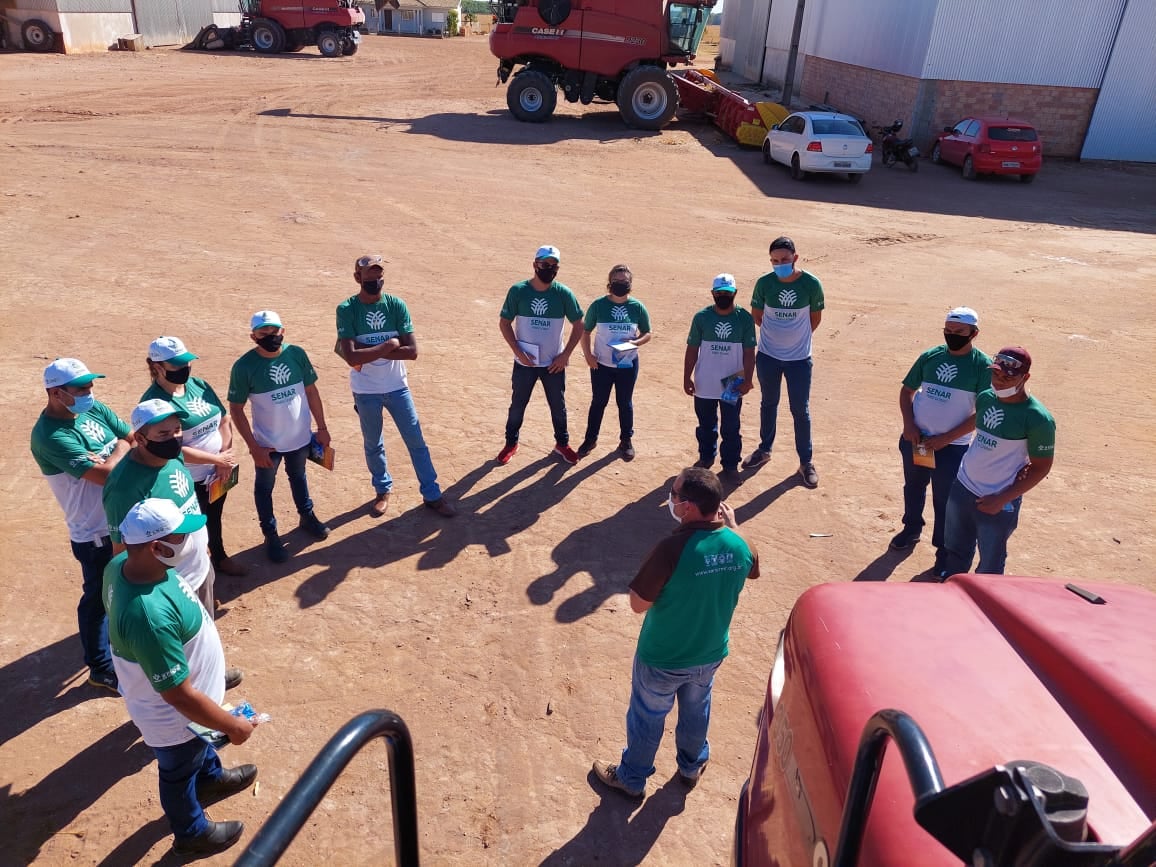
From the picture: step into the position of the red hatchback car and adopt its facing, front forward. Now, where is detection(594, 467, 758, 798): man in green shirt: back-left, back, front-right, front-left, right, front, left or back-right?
back-left

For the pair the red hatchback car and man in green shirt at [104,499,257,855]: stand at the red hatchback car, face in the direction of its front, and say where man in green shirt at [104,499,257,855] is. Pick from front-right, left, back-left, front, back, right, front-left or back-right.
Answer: back-left

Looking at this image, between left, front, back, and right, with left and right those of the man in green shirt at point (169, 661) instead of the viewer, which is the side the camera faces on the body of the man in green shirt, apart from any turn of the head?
right

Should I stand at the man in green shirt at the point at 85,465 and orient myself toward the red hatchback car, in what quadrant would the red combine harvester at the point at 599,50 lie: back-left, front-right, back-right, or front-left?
front-left

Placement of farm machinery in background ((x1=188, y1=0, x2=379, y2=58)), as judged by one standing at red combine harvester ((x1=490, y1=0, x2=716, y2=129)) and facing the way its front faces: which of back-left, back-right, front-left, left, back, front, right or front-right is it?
back-left

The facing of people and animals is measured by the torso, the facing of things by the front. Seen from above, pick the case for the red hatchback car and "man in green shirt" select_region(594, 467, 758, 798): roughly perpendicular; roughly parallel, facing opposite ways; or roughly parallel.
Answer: roughly parallel

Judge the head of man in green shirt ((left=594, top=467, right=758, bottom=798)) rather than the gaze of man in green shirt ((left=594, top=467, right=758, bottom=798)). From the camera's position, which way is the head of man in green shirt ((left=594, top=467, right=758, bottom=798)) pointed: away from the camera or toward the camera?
away from the camera

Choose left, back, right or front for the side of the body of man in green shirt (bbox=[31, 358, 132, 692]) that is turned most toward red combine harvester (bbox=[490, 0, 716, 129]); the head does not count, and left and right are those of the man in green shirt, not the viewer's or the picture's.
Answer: left

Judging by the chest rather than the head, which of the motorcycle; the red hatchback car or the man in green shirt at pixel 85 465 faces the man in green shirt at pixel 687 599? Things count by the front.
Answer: the man in green shirt at pixel 85 465

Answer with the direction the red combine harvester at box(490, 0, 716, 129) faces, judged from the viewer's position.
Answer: facing to the right of the viewer

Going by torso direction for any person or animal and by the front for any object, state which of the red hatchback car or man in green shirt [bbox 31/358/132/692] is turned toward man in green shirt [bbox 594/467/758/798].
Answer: man in green shirt [bbox 31/358/132/692]

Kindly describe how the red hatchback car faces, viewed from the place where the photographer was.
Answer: facing away from the viewer and to the left of the viewer

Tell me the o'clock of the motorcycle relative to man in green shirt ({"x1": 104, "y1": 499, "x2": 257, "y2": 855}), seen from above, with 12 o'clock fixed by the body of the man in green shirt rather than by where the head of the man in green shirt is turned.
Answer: The motorcycle is roughly at 11 o'clock from the man in green shirt.

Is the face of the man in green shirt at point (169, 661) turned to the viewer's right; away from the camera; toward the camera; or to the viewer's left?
to the viewer's right

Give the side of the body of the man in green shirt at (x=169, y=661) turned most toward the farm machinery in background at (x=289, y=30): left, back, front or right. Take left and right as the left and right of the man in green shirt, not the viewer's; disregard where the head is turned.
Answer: left

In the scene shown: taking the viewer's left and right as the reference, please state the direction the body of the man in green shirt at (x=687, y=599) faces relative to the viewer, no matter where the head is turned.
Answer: facing away from the viewer and to the left of the viewer
